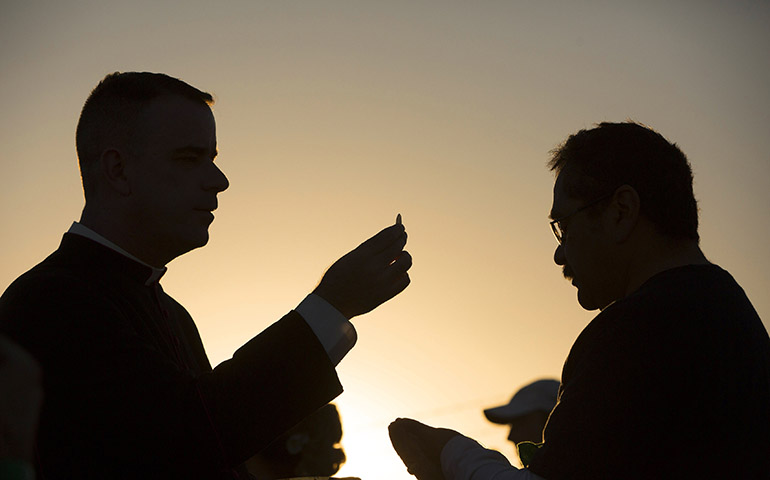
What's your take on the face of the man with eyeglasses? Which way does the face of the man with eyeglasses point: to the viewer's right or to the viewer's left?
to the viewer's left

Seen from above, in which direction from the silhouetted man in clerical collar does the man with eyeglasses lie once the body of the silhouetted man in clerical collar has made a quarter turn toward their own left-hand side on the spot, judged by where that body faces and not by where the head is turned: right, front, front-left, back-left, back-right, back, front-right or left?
right

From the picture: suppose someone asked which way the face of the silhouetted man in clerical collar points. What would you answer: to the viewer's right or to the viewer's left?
to the viewer's right

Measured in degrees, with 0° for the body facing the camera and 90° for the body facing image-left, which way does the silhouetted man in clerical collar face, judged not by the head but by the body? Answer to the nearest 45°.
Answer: approximately 270°
